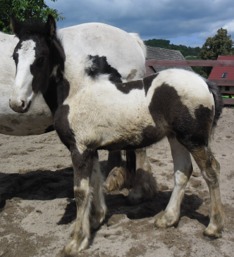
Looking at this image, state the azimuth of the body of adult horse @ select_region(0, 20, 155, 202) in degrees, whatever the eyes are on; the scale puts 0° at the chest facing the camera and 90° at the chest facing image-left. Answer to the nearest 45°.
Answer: approximately 90°

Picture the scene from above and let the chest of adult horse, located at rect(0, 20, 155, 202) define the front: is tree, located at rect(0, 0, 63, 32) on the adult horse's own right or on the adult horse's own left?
on the adult horse's own right

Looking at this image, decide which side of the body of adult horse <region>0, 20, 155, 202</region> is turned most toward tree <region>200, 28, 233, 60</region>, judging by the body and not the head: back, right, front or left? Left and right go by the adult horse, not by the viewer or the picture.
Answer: right
